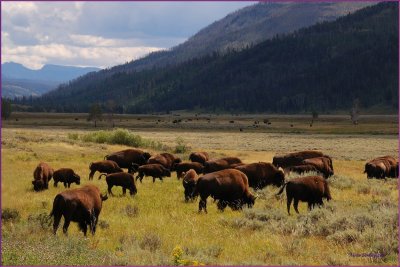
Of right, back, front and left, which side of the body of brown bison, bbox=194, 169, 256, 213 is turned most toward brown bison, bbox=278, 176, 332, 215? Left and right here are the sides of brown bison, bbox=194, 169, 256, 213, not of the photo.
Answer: front

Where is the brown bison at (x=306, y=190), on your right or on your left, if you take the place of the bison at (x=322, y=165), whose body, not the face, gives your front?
on your right

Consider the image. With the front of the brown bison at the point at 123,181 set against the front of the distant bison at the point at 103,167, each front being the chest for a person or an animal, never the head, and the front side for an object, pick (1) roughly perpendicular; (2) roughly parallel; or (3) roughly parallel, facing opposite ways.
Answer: roughly parallel

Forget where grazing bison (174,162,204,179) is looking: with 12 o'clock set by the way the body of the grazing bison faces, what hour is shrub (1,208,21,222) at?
The shrub is roughly at 10 o'clock from the grazing bison.

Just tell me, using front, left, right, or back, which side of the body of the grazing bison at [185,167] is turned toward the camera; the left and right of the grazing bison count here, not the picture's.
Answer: left

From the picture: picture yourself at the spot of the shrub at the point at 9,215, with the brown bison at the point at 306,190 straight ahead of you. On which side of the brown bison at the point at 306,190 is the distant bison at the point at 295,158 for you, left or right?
left

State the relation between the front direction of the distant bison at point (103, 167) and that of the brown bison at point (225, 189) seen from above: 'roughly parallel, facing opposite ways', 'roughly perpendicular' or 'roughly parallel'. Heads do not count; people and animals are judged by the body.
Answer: roughly parallel

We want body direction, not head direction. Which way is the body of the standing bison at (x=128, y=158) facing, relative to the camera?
to the viewer's right
